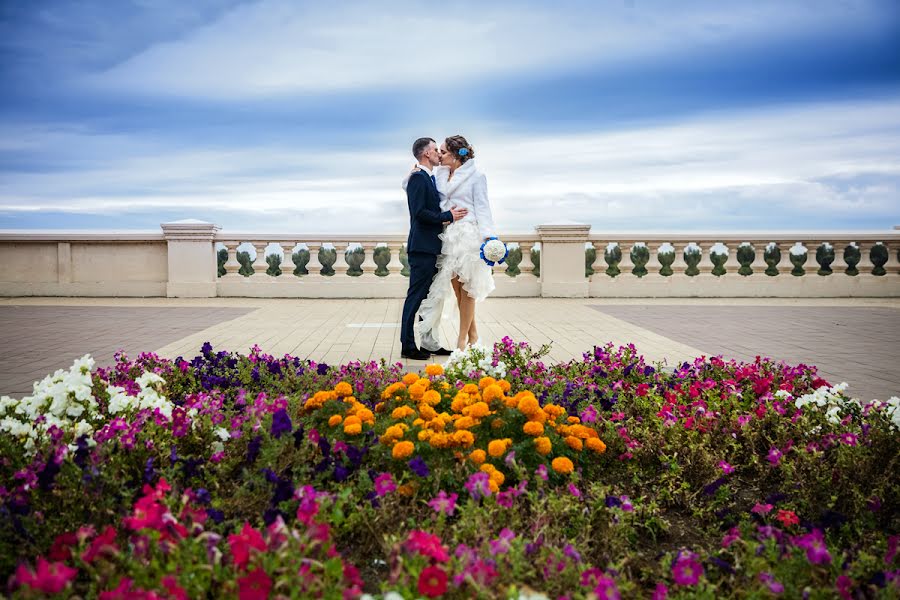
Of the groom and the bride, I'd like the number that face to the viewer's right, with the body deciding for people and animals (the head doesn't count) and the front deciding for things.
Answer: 1

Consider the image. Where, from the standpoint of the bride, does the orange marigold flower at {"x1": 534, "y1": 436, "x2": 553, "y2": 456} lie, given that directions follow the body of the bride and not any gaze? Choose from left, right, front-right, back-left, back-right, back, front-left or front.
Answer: front-left

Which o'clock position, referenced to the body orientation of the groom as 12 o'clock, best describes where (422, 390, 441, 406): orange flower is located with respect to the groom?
The orange flower is roughly at 3 o'clock from the groom.

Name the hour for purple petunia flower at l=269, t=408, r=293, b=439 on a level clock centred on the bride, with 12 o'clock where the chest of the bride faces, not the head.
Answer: The purple petunia flower is roughly at 11 o'clock from the bride.

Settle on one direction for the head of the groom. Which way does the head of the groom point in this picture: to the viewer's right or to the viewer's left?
to the viewer's right

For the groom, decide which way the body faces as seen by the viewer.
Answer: to the viewer's right

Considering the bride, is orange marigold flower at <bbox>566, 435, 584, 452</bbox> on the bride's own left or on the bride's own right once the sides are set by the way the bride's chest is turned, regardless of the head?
on the bride's own left

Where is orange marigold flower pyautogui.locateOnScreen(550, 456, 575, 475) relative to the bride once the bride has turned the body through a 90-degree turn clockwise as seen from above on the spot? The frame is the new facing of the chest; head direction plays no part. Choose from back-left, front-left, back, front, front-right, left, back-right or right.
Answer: back-left

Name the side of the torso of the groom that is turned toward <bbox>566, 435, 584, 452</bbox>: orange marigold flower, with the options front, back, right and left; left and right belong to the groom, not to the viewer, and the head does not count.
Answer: right

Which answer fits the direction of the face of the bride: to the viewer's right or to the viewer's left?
to the viewer's left

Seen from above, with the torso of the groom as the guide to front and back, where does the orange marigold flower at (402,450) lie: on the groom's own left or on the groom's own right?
on the groom's own right

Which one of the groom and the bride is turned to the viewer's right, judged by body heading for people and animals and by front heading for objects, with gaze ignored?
the groom

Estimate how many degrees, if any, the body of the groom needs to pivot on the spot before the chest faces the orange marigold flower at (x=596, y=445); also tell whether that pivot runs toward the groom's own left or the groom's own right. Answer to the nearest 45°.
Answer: approximately 90° to the groom's own right

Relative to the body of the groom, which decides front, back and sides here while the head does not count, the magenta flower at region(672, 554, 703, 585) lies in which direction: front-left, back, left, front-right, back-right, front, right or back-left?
right

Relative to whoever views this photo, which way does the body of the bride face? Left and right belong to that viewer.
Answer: facing the viewer and to the left of the viewer

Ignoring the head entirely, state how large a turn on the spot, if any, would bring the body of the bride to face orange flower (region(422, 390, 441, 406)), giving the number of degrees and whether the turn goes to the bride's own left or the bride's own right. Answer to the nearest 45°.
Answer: approximately 45° to the bride's own left

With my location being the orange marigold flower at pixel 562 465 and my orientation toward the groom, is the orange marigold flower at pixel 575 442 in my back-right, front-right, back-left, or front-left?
front-right

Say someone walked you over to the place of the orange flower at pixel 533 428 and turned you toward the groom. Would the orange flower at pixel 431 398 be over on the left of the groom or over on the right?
left
